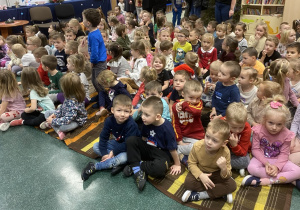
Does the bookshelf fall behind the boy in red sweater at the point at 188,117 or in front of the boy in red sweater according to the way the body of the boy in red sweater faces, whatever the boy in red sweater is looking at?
behind

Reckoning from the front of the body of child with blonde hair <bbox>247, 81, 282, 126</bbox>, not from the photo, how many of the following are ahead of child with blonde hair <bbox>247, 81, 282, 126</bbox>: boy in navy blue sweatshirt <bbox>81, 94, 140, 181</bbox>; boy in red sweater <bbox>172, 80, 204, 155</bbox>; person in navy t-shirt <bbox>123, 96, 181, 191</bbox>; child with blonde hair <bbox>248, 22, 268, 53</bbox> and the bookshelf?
3

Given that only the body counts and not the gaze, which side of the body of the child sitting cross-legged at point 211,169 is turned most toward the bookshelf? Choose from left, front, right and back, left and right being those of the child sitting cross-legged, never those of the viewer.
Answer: back

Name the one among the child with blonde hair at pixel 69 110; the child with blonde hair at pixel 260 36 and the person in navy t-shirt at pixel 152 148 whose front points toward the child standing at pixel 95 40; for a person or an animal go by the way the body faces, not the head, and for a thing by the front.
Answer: the child with blonde hair at pixel 260 36

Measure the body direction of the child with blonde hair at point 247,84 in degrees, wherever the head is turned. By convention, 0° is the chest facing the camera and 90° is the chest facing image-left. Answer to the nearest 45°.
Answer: approximately 45°

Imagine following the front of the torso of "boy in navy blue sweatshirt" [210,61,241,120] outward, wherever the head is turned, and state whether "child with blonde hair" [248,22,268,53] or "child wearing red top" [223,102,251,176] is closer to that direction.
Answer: the child wearing red top

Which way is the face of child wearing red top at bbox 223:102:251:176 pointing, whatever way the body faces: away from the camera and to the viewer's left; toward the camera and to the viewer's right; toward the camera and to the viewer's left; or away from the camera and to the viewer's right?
toward the camera and to the viewer's left
